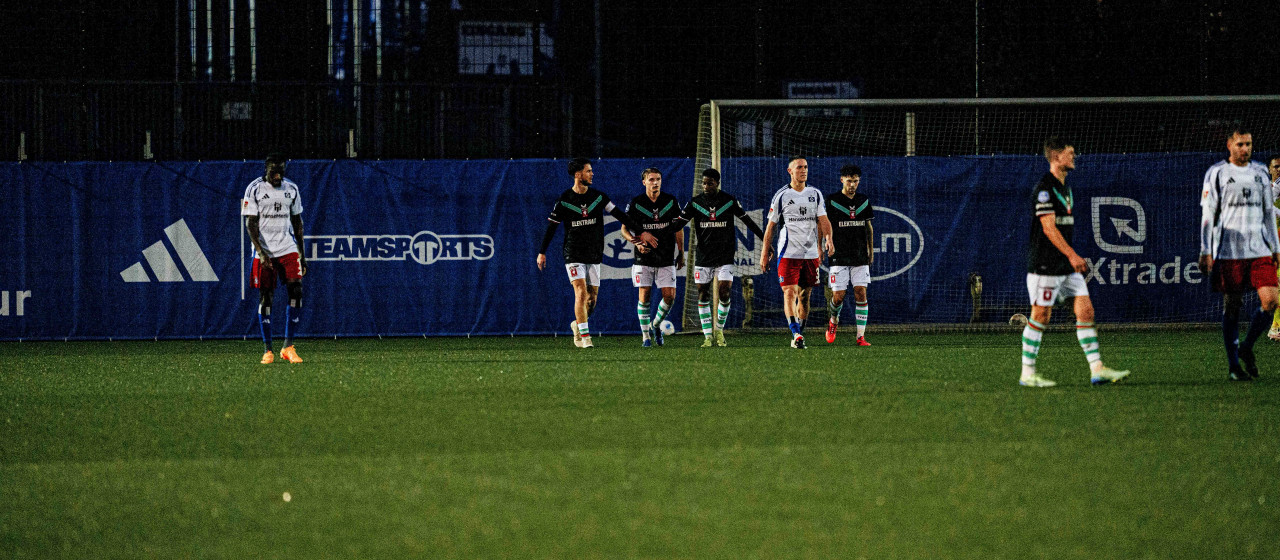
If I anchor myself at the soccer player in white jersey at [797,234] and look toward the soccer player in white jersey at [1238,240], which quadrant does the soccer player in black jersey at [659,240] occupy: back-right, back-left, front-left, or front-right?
back-right

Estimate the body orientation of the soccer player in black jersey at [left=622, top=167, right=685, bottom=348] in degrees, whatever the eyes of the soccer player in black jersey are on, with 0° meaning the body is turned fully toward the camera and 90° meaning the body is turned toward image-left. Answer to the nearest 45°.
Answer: approximately 0°

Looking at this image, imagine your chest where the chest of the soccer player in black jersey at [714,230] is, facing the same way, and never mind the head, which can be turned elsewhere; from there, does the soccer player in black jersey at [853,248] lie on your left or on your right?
on your left

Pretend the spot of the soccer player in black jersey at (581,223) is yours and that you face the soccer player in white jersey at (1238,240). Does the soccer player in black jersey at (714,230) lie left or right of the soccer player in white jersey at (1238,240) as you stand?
left

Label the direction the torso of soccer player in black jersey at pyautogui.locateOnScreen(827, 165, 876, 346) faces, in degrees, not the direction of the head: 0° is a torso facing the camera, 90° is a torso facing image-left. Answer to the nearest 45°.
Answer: approximately 0°

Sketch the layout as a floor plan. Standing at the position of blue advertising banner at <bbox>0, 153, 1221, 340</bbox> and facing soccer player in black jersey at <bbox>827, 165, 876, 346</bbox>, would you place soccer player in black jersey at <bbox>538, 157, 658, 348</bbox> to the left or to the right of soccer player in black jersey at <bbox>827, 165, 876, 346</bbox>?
right
